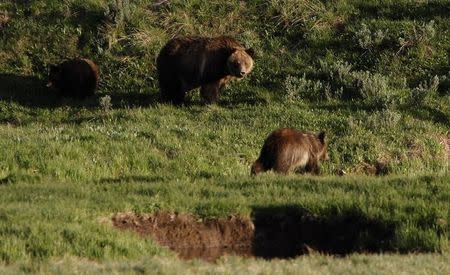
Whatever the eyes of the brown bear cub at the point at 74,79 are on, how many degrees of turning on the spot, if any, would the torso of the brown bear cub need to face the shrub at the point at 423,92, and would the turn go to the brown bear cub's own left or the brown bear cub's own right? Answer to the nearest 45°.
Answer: approximately 180°

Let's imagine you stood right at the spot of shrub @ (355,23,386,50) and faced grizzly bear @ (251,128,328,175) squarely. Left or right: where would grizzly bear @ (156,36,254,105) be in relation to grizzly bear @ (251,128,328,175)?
right

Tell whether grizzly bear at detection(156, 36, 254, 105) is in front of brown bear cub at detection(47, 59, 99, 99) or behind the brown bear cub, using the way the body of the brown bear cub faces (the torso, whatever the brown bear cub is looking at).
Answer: behind

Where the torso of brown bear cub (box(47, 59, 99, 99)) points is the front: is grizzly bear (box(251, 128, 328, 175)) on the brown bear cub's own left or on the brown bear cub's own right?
on the brown bear cub's own left

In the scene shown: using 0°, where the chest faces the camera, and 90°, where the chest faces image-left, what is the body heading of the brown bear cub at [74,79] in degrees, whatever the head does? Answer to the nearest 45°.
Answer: approximately 90°

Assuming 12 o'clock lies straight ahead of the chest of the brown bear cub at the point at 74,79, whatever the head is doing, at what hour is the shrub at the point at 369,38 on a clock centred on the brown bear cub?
The shrub is roughly at 6 o'clock from the brown bear cub.
